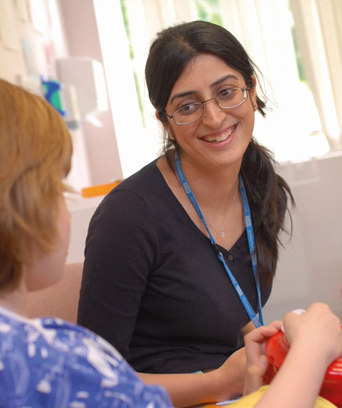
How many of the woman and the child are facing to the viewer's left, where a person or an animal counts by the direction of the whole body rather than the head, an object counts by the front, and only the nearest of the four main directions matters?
0

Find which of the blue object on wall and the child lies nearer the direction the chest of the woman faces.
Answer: the child

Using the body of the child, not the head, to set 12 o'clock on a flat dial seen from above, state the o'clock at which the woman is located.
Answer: The woman is roughly at 11 o'clock from the child.

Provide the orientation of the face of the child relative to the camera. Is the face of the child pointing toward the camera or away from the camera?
away from the camera

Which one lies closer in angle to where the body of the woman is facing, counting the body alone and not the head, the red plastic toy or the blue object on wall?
the red plastic toy

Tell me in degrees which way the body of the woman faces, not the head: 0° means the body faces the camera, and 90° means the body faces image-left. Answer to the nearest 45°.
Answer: approximately 315°

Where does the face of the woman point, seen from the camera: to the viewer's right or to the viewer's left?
to the viewer's left

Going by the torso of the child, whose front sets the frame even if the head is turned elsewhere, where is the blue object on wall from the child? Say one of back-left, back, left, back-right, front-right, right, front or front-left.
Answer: front-left

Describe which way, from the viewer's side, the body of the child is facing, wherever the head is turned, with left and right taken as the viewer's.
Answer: facing away from the viewer and to the right of the viewer

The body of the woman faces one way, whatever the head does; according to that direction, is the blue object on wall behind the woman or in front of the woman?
behind
